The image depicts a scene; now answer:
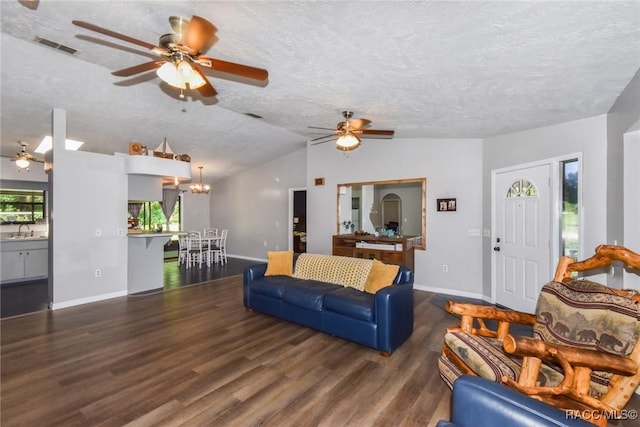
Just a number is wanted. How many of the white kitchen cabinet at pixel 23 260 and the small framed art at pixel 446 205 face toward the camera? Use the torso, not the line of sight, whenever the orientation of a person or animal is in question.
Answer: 2

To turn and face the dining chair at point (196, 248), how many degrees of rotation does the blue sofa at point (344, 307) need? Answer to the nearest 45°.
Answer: approximately 90° to its right

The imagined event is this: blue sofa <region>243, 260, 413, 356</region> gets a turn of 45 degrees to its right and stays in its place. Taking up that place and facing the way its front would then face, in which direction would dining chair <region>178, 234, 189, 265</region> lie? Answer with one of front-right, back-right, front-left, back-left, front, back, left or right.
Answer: front-right

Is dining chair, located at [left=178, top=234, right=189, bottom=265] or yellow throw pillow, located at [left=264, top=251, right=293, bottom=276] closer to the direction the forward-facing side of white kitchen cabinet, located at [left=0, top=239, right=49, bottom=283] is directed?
the yellow throw pillow

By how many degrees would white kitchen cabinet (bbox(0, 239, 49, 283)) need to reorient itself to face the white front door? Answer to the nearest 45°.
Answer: approximately 45° to its left

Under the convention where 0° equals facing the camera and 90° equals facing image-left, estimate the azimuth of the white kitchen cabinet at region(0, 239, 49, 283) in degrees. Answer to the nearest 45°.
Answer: approximately 0°

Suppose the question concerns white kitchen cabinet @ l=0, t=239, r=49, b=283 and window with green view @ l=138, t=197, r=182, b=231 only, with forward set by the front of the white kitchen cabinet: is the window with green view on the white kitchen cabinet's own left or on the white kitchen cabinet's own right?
on the white kitchen cabinet's own left

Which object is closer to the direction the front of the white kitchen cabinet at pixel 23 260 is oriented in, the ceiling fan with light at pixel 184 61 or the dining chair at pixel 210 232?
the ceiling fan with light

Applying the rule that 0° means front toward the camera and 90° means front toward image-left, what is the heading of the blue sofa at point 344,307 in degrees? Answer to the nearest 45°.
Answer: approximately 45°

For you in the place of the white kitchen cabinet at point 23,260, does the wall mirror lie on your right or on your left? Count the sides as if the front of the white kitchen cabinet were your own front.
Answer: on your left

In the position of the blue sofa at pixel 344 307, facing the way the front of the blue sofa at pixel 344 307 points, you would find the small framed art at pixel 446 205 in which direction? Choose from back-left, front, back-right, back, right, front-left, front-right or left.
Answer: back
